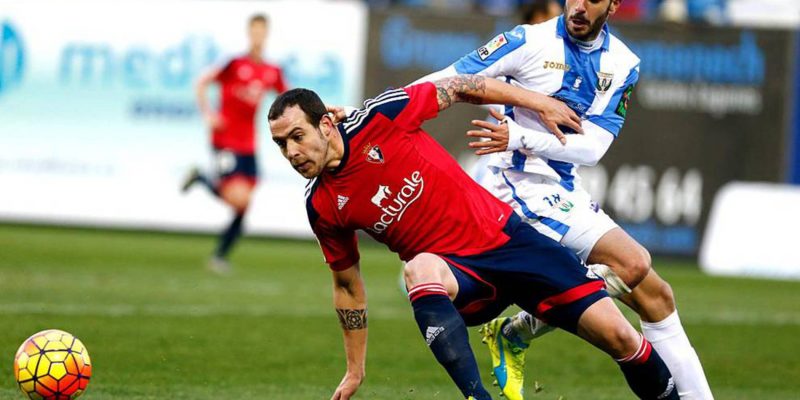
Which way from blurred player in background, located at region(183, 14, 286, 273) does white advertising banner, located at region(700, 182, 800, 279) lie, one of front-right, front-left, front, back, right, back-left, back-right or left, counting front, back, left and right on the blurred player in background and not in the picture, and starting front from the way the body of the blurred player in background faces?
front-left

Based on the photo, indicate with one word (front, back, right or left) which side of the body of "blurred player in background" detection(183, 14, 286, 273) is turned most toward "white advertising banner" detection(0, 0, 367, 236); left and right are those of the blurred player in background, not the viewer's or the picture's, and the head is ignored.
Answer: back

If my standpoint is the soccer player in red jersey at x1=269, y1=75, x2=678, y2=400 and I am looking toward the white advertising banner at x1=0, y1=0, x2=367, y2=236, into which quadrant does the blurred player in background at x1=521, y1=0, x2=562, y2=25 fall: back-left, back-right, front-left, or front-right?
front-right

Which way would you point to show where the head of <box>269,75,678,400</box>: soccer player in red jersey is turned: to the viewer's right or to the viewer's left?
to the viewer's left

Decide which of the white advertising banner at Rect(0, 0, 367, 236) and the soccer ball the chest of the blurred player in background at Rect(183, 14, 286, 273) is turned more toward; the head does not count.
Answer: the soccer ball

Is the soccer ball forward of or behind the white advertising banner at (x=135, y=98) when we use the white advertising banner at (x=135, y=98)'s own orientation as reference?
forward

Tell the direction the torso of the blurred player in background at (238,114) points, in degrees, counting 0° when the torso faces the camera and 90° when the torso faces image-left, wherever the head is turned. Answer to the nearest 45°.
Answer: approximately 315°

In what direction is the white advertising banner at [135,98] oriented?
toward the camera

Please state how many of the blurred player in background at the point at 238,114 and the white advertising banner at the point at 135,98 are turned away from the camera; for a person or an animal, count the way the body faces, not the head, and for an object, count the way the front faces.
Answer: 0

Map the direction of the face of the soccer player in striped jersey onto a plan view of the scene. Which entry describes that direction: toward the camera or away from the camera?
toward the camera
